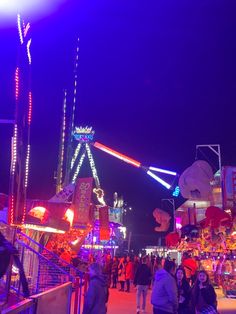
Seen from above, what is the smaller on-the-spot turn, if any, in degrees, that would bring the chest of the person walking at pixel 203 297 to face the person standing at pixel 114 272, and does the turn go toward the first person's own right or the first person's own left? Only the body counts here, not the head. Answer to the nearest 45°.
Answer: approximately 180°

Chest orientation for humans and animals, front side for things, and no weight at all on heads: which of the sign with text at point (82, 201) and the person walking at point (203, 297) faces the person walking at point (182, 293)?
the sign with text

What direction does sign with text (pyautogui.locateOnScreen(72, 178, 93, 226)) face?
toward the camera

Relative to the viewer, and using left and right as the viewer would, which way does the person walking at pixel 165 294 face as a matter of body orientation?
facing away from the viewer and to the right of the viewer

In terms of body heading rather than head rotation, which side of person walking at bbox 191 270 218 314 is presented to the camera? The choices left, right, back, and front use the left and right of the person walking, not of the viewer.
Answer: front

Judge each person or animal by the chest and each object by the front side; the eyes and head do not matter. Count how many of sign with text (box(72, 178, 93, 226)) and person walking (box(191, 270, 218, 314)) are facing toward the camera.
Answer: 2

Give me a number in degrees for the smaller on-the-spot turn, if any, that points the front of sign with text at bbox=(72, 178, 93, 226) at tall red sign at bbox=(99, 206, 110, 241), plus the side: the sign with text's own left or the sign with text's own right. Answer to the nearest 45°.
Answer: approximately 135° to the sign with text's own left

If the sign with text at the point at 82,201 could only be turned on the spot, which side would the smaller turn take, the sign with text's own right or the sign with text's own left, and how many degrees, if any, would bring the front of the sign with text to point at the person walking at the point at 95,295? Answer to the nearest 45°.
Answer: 0° — it already faces them

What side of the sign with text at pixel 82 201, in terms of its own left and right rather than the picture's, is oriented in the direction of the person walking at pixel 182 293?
front

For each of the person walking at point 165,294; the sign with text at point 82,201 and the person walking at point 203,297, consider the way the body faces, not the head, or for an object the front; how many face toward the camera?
2

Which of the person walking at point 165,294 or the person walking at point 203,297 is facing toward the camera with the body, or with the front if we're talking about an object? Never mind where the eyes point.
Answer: the person walking at point 203,297

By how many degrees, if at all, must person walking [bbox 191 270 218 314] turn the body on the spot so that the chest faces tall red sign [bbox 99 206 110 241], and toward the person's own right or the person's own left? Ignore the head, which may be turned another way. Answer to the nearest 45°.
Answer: approximately 180°
